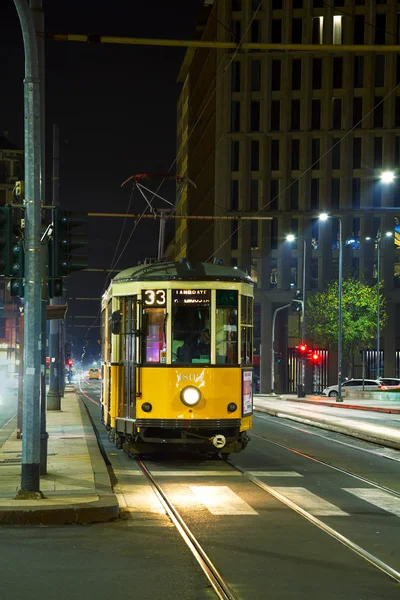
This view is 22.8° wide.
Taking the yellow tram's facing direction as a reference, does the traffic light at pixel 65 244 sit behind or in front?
in front

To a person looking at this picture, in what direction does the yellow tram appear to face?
facing the viewer

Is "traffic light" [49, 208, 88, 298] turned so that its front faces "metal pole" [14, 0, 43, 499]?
no
